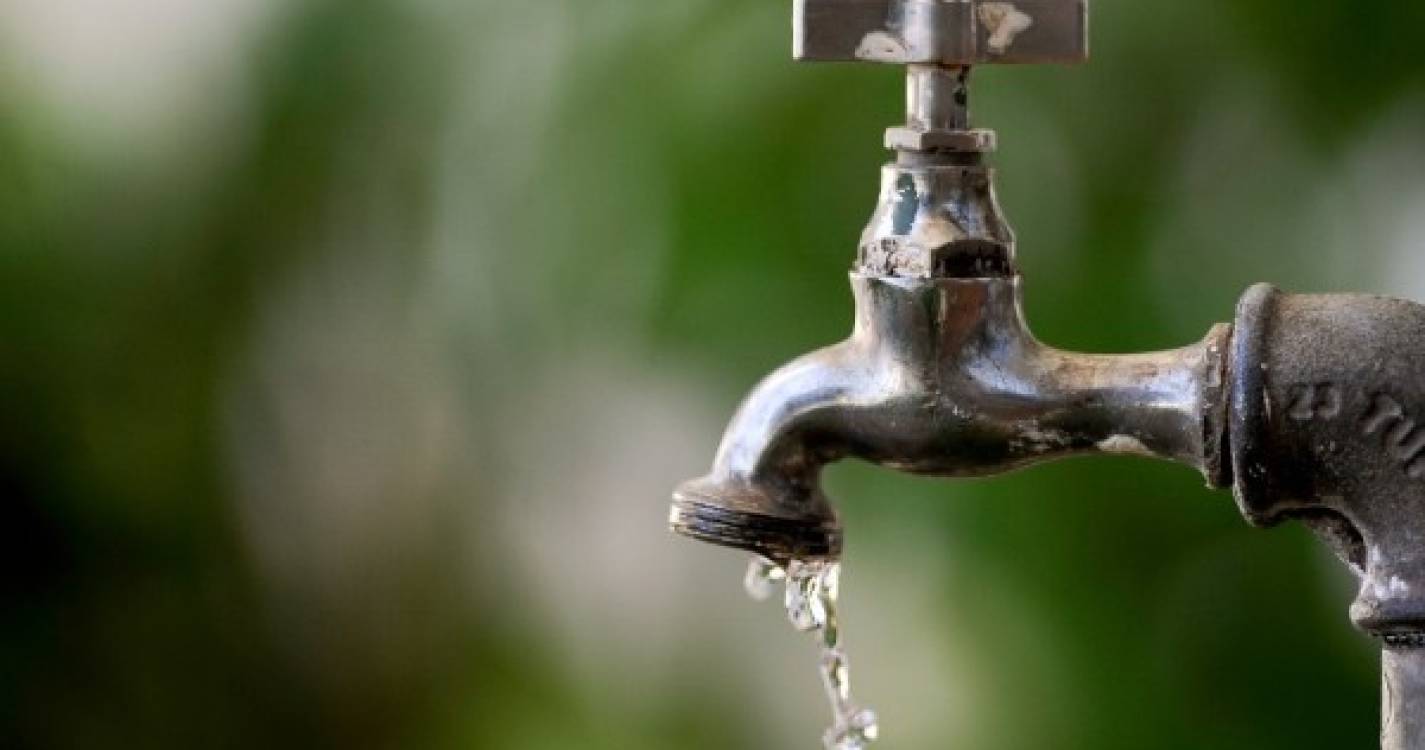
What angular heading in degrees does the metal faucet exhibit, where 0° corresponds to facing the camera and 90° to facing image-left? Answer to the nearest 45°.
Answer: approximately 90°
